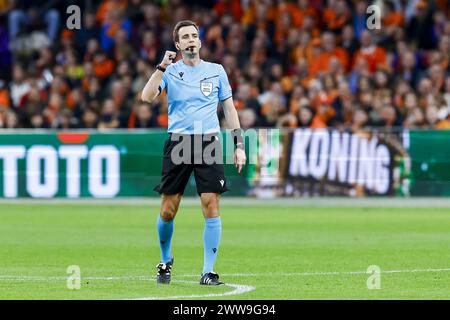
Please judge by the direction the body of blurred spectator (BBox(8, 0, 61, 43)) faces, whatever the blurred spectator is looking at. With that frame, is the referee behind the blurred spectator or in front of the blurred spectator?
in front

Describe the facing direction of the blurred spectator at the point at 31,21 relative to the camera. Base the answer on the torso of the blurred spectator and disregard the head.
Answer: toward the camera

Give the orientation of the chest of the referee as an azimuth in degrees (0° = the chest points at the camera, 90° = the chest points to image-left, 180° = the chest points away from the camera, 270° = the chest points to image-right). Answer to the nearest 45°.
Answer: approximately 0°

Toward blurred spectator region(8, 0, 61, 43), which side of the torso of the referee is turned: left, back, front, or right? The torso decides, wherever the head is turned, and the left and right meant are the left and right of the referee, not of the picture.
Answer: back

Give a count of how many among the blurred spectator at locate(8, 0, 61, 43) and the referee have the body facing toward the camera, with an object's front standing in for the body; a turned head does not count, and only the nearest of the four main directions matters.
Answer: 2

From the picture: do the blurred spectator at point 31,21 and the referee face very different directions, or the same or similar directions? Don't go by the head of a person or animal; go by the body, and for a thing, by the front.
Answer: same or similar directions
